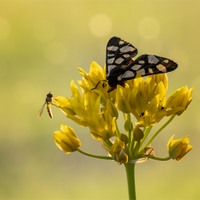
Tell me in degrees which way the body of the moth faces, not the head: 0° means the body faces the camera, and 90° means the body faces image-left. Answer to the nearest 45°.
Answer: approximately 45°
